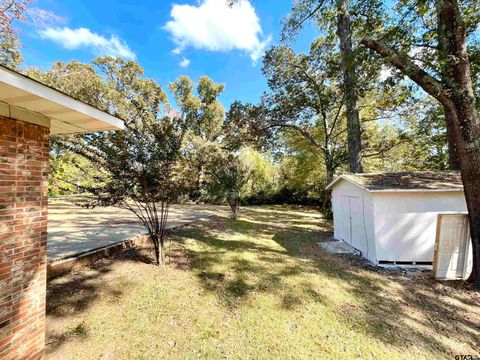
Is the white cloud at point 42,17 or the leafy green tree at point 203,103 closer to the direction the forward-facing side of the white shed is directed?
the white cloud

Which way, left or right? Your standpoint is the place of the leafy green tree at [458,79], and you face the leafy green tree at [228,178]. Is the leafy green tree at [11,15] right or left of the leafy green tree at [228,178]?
left

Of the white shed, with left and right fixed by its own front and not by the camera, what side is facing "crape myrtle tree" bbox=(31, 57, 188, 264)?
front

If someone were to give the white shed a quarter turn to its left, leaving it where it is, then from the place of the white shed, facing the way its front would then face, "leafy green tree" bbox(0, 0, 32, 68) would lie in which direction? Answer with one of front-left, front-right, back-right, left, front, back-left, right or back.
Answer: right

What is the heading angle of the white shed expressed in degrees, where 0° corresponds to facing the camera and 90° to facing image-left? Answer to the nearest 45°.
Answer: approximately 45°

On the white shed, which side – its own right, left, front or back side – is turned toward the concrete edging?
front

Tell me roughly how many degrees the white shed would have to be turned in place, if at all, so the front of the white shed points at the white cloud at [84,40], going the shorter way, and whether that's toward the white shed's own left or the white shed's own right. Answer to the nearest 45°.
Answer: approximately 45° to the white shed's own right

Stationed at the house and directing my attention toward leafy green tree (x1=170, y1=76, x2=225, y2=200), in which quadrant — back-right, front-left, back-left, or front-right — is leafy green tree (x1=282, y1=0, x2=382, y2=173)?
front-right

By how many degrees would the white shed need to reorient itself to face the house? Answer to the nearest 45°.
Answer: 0° — it already faces it

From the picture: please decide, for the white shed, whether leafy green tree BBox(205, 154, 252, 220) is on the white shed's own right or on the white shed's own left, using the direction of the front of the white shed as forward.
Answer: on the white shed's own right

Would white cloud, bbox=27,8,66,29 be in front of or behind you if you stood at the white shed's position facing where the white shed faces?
in front
